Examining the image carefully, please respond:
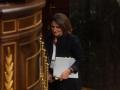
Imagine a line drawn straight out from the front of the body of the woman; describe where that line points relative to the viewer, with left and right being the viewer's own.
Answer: facing the viewer and to the left of the viewer

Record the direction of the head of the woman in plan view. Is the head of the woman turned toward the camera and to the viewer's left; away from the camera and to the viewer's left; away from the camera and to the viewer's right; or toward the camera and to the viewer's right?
toward the camera and to the viewer's left
